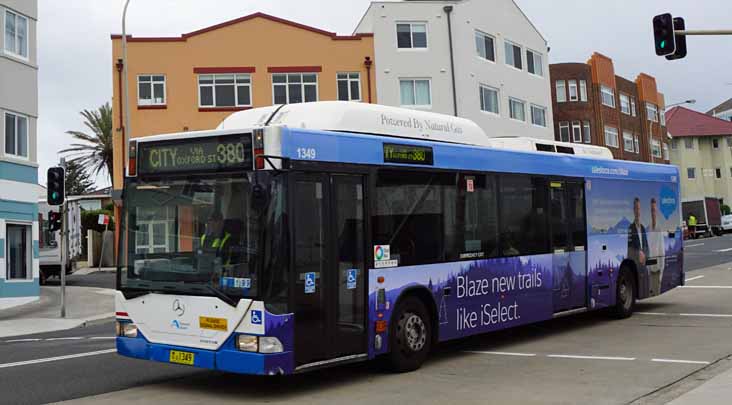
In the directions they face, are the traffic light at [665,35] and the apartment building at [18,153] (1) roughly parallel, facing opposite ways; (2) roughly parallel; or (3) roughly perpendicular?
roughly perpendicular

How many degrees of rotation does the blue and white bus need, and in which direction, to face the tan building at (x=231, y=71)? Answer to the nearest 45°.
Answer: approximately 135° to its right

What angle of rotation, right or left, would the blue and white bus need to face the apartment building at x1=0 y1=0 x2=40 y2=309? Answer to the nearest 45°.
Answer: approximately 90° to its right

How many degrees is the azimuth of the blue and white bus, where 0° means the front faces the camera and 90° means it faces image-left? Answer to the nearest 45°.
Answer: approximately 45°

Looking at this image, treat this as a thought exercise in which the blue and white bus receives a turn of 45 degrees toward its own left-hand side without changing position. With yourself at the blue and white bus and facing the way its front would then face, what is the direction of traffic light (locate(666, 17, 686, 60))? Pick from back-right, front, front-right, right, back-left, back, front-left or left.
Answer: back-left

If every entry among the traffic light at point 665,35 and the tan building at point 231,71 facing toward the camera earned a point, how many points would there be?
2

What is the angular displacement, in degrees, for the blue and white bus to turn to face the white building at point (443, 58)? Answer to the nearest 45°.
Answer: approximately 135° to its right

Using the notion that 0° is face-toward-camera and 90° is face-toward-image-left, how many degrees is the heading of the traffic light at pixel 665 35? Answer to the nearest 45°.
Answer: approximately 0°

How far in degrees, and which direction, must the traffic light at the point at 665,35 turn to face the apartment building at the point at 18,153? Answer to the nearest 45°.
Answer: approximately 90° to its right

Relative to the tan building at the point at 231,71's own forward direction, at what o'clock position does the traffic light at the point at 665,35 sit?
The traffic light is roughly at 11 o'clock from the tan building.
